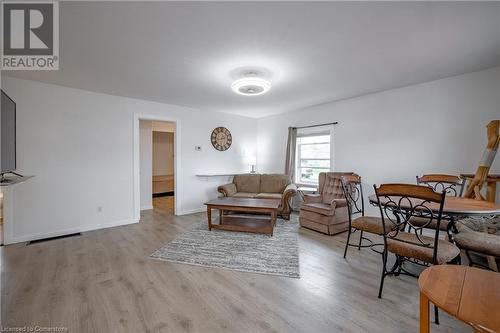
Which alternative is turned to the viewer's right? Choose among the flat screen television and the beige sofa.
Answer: the flat screen television

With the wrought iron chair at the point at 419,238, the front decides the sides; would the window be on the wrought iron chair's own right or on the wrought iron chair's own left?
on the wrought iron chair's own left

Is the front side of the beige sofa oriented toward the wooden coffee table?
yes

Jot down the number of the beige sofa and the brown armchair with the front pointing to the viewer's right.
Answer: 0

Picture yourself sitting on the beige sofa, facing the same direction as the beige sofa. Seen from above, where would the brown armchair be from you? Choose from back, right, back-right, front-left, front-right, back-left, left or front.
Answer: front-left

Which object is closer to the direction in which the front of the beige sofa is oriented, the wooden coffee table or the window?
the wooden coffee table

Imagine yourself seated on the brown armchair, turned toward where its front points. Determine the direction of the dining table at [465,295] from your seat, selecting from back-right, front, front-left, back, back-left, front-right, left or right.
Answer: front-left

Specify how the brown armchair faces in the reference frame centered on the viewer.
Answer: facing the viewer and to the left of the viewer

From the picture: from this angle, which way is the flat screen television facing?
to the viewer's right

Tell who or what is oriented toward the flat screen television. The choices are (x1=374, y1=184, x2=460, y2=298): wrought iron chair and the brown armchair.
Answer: the brown armchair

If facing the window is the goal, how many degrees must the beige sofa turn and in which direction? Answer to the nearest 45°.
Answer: approximately 90° to its left
